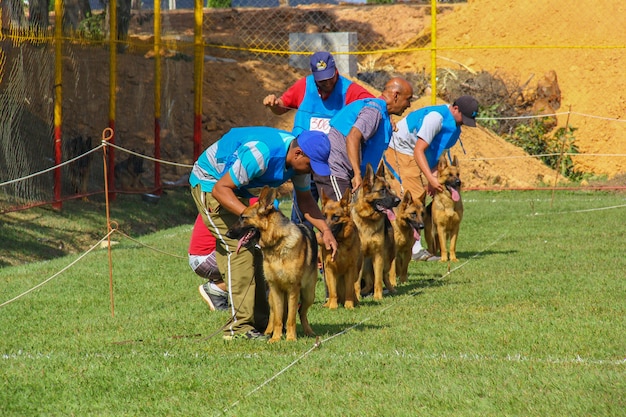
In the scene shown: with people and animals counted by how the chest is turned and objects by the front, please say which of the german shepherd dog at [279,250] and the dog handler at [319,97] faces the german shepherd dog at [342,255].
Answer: the dog handler

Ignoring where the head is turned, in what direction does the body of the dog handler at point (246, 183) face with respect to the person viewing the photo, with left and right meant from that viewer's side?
facing to the right of the viewer

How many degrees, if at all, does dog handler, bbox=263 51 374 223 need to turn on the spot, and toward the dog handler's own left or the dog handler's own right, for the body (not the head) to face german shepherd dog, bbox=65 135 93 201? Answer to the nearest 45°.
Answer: approximately 135° to the dog handler's own right

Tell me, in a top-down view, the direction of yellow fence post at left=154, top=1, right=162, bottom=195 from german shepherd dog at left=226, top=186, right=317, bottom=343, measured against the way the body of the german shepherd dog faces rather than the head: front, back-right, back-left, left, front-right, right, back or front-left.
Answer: back-right

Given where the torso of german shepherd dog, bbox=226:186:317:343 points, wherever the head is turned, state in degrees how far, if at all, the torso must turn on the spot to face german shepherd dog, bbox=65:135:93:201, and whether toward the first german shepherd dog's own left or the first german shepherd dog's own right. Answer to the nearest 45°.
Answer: approximately 135° to the first german shepherd dog's own right

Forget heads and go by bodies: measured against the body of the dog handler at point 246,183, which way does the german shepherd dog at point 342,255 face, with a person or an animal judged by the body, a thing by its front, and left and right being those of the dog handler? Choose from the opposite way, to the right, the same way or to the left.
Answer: to the right

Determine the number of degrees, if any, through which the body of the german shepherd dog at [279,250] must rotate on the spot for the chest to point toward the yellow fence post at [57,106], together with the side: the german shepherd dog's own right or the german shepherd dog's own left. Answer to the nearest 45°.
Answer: approximately 135° to the german shepherd dog's own right

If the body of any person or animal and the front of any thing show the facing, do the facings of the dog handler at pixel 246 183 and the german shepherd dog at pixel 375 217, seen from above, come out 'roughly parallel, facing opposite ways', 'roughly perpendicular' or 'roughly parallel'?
roughly perpendicular
